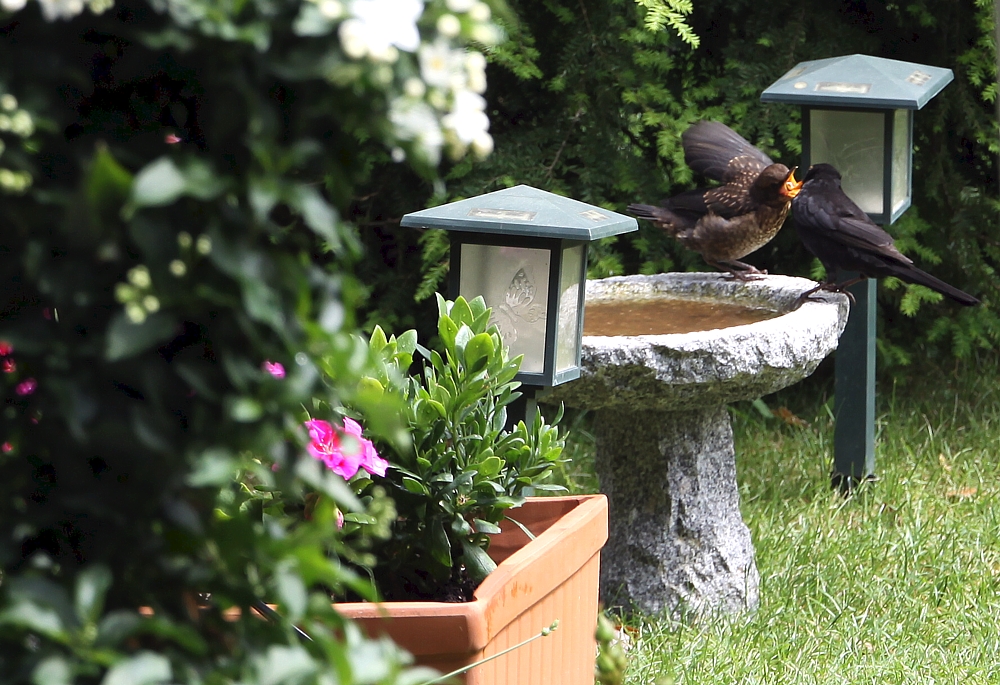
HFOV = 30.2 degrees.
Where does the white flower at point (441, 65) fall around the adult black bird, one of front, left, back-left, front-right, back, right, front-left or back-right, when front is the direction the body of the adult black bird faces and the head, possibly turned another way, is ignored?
left

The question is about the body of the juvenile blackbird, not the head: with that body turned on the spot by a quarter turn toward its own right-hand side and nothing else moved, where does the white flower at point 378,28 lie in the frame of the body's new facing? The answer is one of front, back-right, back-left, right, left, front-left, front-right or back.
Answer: front

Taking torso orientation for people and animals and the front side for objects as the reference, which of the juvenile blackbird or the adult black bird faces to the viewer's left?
the adult black bird

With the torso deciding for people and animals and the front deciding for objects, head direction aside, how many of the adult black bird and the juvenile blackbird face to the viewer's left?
1

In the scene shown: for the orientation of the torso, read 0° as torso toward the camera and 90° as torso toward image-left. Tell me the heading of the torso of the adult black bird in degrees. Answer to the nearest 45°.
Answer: approximately 90°

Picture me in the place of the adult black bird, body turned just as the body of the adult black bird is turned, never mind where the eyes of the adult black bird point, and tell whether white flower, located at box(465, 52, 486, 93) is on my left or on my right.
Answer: on my left

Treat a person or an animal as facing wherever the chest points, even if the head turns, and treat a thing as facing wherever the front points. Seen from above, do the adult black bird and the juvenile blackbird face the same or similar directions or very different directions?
very different directions

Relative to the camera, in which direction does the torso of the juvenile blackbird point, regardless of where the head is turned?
to the viewer's right

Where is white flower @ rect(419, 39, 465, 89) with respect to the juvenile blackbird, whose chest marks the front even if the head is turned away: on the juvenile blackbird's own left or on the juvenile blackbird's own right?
on the juvenile blackbird's own right

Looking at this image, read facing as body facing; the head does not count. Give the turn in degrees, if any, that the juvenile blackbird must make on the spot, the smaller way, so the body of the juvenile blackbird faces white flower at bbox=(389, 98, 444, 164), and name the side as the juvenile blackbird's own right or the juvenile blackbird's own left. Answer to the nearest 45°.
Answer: approximately 90° to the juvenile blackbird's own right
